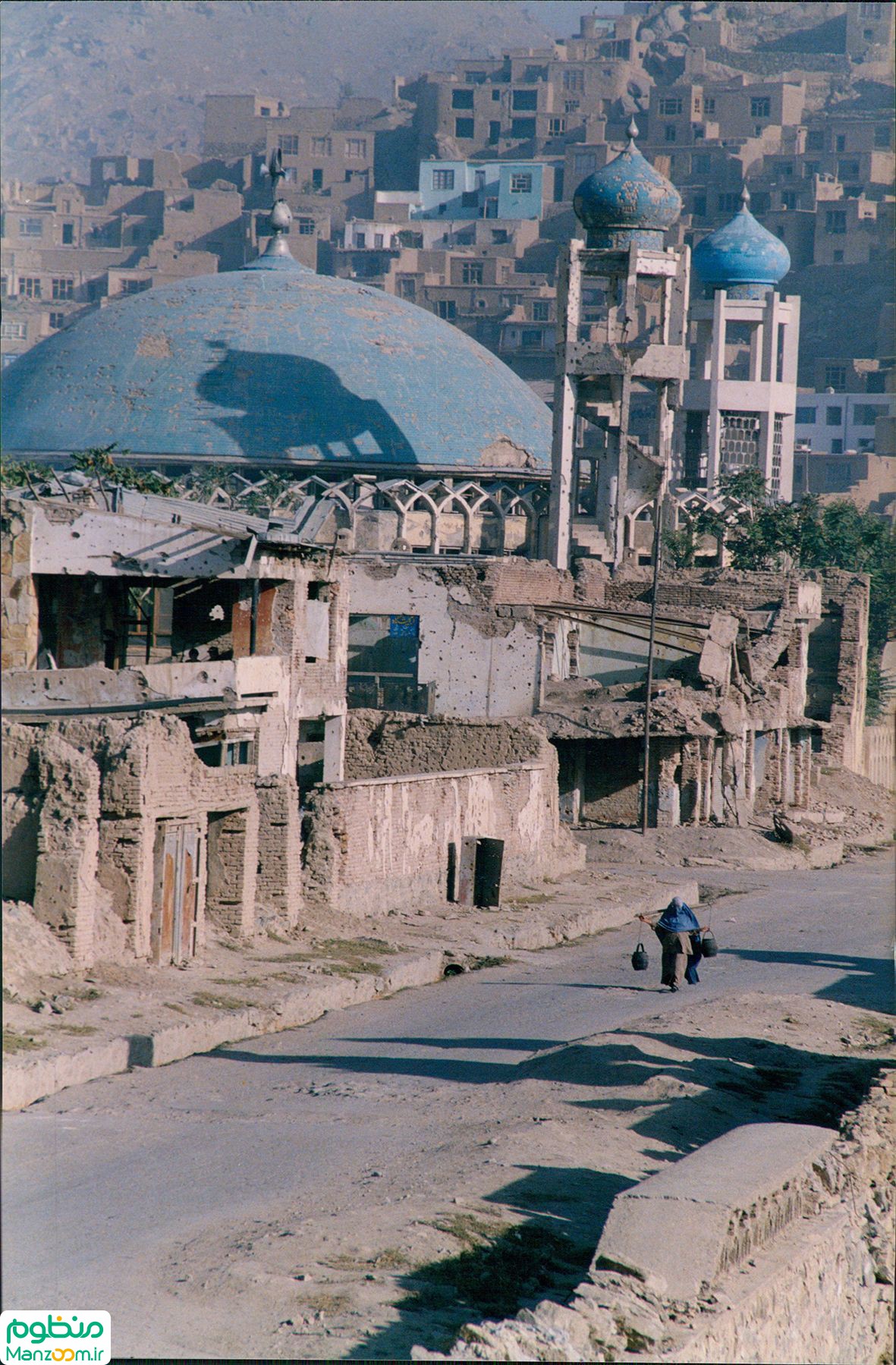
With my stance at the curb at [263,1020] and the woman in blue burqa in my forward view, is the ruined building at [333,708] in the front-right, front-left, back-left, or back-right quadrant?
front-left

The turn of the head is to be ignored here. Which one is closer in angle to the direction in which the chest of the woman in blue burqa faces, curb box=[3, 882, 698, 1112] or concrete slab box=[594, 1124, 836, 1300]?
the concrete slab

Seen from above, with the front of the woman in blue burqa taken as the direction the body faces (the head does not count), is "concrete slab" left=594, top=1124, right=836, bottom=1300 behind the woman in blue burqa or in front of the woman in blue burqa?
in front

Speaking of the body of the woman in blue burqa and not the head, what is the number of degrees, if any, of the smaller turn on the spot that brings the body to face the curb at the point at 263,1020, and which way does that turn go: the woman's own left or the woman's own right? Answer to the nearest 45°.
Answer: approximately 45° to the woman's own right

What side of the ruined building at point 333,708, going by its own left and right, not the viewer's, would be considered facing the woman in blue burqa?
front

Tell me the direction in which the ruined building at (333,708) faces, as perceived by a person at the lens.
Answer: facing the viewer and to the right of the viewer

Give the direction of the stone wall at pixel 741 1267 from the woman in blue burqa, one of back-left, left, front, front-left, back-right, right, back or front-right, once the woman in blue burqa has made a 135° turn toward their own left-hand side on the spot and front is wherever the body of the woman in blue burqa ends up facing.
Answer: back-right

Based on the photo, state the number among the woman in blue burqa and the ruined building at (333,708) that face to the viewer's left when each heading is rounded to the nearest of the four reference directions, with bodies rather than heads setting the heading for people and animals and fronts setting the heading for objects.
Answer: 0

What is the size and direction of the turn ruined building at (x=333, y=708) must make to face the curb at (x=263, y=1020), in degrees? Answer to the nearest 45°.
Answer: approximately 45° to its right

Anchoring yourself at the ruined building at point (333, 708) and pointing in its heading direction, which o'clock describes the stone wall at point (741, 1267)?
The stone wall is roughly at 1 o'clock from the ruined building.

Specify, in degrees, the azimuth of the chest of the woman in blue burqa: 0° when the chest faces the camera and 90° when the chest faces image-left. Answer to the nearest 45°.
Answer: approximately 0°
